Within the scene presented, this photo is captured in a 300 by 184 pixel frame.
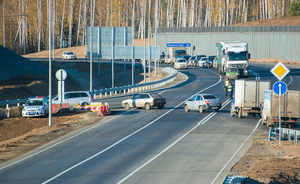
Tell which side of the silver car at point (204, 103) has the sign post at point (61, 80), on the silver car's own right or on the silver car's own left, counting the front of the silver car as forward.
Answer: on the silver car's own left

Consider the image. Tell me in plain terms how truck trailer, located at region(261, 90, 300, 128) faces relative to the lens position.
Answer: facing away from the viewer and to the left of the viewer

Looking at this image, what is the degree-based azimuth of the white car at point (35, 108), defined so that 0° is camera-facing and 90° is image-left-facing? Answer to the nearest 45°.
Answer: approximately 45°

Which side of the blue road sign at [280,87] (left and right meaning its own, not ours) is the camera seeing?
front

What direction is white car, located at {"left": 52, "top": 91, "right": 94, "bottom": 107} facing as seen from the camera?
to the viewer's left

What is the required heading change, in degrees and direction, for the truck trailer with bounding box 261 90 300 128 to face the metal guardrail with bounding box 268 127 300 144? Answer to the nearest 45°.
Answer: approximately 135° to its left

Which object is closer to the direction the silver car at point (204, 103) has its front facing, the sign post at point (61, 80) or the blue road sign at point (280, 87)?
the sign post

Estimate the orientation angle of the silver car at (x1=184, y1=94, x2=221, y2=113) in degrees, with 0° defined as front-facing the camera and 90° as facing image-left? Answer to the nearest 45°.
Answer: approximately 135°

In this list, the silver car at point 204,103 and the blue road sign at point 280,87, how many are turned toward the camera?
1

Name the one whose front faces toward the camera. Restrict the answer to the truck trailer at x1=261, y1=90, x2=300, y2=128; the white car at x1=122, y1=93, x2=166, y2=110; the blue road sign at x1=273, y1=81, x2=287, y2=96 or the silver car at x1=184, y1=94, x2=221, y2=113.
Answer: the blue road sign

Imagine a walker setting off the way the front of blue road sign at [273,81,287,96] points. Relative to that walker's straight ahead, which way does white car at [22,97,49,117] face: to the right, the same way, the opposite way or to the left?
the same way

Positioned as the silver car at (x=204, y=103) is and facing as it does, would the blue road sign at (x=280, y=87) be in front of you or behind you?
behind

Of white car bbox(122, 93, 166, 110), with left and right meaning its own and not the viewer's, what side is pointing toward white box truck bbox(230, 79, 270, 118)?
back

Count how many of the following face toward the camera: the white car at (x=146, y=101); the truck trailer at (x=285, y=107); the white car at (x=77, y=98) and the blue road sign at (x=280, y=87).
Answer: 1
